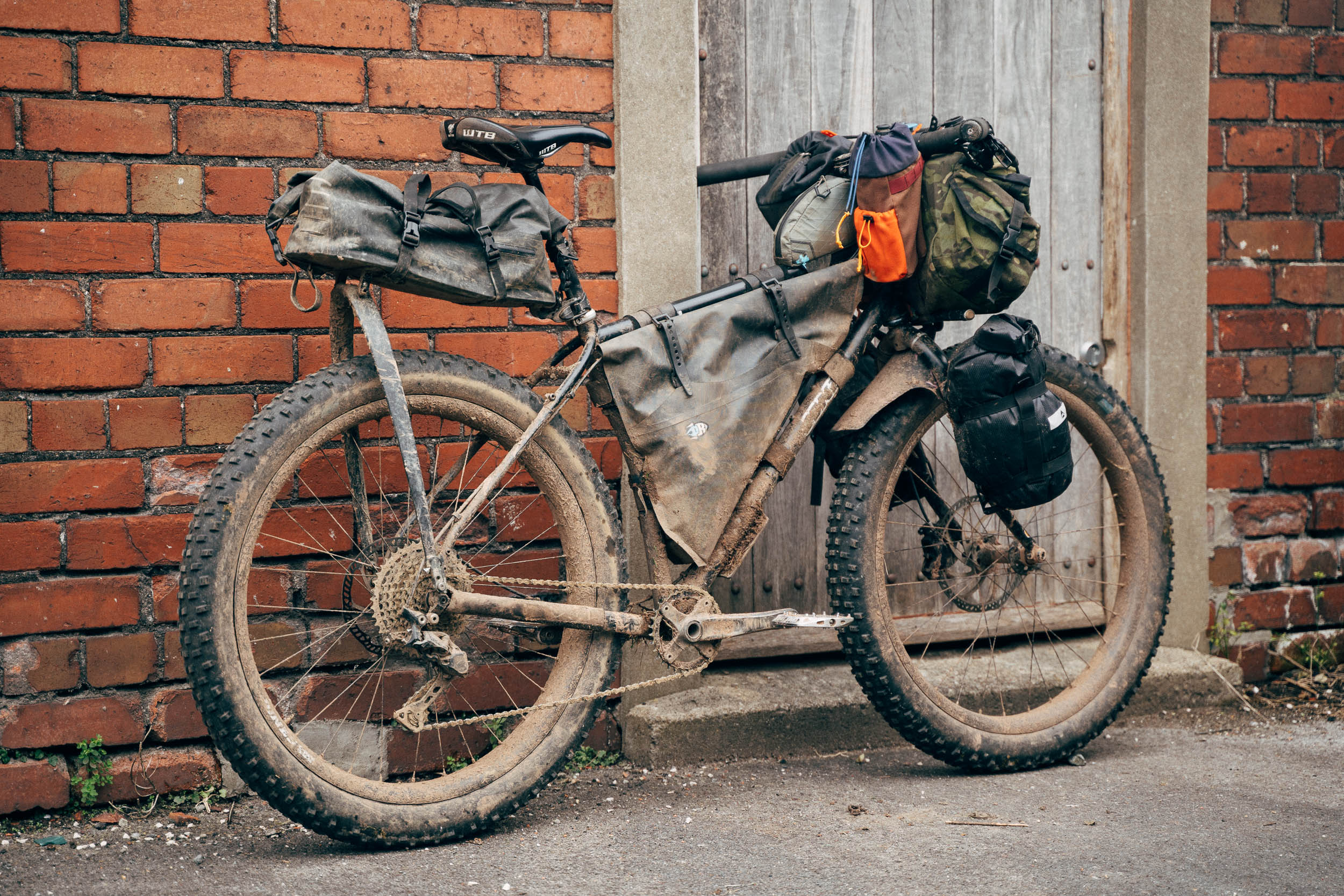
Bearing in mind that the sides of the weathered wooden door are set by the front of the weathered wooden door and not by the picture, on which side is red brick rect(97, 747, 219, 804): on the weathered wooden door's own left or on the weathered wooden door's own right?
on the weathered wooden door's own right

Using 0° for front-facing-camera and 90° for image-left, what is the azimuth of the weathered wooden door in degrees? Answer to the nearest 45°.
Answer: approximately 0°

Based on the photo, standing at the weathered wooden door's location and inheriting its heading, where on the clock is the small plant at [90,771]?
The small plant is roughly at 2 o'clock from the weathered wooden door.

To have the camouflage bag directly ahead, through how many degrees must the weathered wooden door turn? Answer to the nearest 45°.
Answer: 0° — it already faces it

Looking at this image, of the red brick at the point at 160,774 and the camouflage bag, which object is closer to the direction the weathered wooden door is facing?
the camouflage bag
